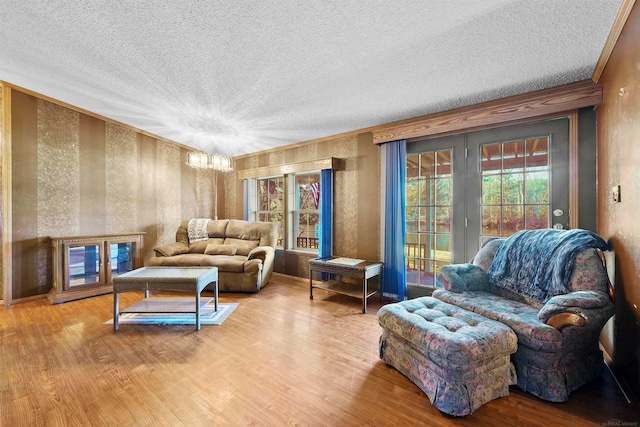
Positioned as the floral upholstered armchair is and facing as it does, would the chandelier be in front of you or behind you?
in front

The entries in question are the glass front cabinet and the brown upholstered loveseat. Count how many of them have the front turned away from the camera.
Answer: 0

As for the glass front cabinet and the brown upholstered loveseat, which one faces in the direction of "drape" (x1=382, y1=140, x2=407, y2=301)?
the glass front cabinet

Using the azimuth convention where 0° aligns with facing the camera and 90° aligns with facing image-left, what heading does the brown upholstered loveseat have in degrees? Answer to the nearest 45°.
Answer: approximately 45°

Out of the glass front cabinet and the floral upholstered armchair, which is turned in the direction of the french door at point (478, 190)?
the glass front cabinet

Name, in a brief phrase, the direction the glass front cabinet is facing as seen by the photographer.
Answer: facing the viewer and to the right of the viewer

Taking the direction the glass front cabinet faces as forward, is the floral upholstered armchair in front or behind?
in front

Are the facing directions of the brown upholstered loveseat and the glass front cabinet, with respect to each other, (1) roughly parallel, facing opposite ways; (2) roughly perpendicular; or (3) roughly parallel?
roughly perpendicular

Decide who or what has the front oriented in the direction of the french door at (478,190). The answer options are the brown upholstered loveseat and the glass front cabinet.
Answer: the glass front cabinet

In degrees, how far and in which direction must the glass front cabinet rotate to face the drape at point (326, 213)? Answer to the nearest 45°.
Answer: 0° — it already faces it

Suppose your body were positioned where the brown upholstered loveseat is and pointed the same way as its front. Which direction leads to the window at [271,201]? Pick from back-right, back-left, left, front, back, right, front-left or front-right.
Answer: back

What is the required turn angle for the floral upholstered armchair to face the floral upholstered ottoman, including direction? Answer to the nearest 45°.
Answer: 0° — it already faces it

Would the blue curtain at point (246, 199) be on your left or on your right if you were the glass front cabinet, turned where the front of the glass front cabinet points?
on your left

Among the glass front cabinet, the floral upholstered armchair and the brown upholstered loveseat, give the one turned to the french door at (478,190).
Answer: the glass front cabinet

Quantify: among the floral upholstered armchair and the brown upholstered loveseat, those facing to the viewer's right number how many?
0
